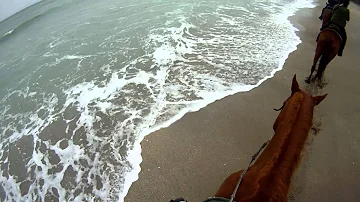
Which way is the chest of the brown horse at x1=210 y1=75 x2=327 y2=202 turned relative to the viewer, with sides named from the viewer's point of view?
facing away from the viewer

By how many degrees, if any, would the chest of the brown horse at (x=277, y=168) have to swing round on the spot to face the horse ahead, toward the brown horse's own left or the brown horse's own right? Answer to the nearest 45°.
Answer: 0° — it already faces it
